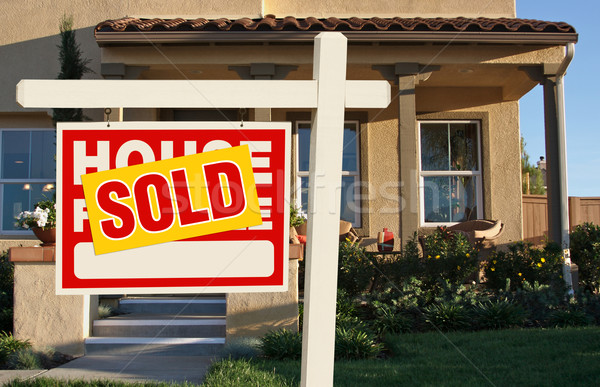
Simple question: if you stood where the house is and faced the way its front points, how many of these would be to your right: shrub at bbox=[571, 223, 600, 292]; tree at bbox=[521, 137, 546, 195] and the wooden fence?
0

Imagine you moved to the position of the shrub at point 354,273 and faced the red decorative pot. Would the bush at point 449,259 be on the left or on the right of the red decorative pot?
right

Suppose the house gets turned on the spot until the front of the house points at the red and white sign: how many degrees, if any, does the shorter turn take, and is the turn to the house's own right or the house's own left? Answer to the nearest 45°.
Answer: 0° — it already faces it

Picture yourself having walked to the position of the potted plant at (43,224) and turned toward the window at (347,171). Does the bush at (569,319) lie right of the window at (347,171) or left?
right

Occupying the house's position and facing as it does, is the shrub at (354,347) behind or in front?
in front

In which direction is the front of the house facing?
toward the camera

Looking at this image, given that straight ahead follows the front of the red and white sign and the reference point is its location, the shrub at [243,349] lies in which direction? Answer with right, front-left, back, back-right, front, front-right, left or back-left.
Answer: back

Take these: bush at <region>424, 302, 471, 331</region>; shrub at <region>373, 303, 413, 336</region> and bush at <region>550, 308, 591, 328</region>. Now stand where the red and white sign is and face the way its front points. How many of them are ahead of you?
0

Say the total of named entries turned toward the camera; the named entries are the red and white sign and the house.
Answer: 2

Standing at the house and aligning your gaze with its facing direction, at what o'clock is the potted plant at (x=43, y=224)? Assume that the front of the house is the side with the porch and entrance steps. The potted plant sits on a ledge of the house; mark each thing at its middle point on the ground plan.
The potted plant is roughly at 2 o'clock from the house.

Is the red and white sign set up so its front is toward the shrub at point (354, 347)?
no

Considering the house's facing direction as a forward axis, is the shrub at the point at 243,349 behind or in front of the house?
in front

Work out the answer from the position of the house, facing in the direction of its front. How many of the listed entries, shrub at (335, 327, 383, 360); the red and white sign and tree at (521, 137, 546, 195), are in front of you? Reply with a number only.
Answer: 2

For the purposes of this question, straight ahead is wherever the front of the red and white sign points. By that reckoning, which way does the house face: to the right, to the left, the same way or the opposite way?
the same way

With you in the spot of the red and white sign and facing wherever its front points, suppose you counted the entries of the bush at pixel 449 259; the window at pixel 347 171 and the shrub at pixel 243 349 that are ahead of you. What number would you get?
0

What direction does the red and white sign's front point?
toward the camera
